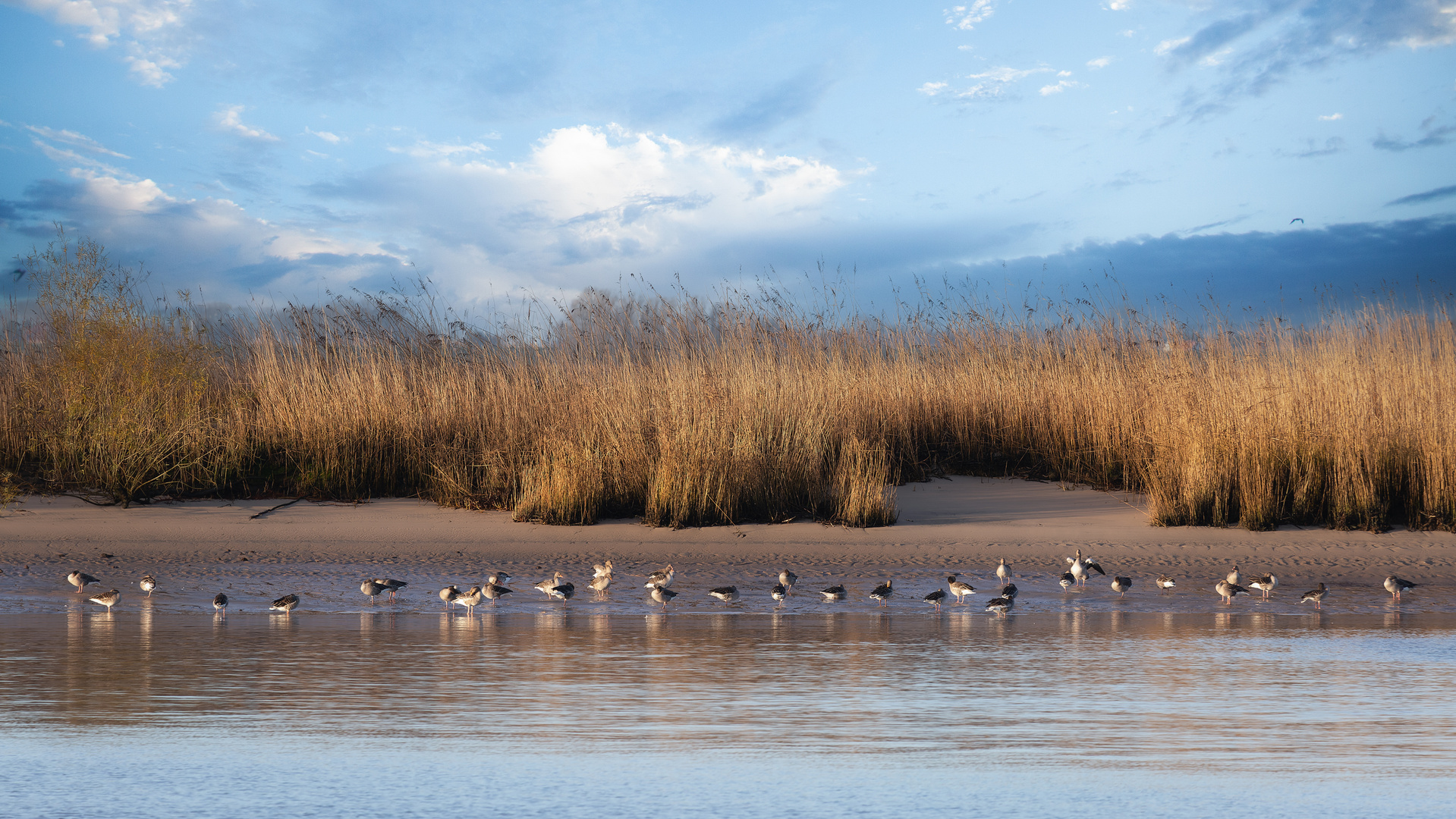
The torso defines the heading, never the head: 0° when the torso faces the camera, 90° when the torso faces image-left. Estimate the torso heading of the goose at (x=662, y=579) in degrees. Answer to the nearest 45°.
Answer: approximately 270°

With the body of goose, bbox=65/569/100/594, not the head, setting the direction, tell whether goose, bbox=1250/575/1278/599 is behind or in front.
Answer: behind

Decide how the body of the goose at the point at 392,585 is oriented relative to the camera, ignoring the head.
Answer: to the viewer's left

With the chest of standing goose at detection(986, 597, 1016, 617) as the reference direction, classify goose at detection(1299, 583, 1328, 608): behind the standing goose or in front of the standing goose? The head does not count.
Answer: in front

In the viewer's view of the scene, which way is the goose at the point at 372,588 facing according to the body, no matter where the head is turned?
to the viewer's left

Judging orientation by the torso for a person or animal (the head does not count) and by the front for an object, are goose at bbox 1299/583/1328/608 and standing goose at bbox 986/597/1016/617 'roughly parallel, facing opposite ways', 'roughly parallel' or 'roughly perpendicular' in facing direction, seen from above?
roughly parallel

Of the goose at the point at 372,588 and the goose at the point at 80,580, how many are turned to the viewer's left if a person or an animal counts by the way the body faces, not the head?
2
